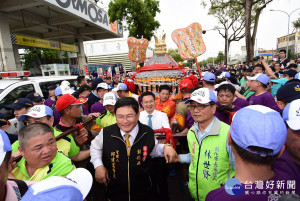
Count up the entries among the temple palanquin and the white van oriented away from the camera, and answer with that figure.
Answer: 0

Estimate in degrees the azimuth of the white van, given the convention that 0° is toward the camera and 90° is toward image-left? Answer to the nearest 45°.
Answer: approximately 45°

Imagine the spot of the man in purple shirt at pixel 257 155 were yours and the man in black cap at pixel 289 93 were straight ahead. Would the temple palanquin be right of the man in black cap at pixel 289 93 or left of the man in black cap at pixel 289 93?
left
